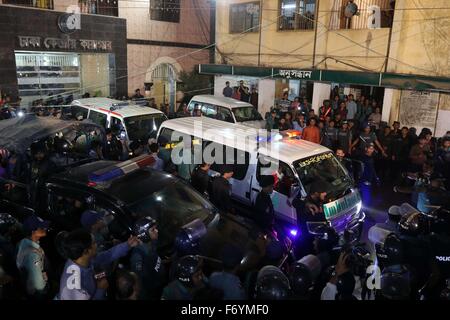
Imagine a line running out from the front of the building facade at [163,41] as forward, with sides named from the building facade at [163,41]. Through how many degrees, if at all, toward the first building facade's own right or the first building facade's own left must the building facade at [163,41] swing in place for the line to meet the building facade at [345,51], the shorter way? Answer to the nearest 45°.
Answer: approximately 45° to the first building facade's own left

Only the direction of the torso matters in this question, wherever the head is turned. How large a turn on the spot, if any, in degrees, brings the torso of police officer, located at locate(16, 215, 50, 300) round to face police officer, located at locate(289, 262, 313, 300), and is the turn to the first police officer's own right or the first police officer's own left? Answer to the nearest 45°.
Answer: approximately 45° to the first police officer's own right

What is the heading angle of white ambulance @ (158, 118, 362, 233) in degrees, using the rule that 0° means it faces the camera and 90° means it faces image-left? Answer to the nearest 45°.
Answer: approximately 315°

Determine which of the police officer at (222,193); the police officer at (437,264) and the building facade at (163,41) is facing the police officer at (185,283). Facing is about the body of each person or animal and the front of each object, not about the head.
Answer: the building facade
